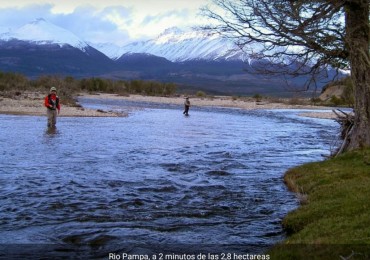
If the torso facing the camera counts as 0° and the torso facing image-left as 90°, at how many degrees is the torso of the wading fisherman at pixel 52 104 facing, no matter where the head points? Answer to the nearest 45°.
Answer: approximately 0°
